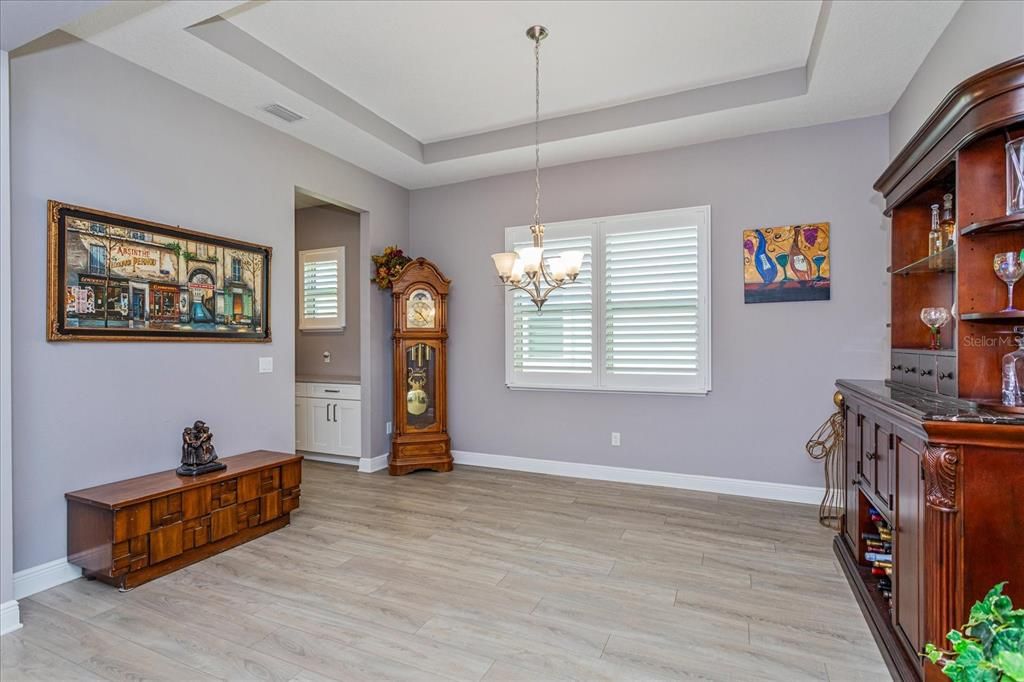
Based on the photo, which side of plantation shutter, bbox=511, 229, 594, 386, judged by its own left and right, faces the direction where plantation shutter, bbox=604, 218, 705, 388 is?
left

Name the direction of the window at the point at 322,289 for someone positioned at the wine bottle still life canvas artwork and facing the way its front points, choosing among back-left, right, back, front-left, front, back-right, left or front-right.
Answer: right

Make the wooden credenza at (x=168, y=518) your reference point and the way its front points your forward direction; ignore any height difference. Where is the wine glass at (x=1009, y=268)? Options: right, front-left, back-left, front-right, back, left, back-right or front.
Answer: front

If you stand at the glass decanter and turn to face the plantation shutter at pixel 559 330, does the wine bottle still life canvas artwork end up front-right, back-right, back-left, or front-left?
front-right

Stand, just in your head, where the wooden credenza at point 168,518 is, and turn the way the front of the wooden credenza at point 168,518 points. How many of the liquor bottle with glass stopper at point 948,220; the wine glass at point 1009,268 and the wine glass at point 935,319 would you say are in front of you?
3

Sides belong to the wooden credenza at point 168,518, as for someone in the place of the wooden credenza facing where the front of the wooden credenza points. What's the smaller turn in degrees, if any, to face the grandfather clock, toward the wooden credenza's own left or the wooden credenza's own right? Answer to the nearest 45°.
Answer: approximately 90° to the wooden credenza's own left

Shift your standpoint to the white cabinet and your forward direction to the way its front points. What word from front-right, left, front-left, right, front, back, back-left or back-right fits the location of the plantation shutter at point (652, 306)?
left

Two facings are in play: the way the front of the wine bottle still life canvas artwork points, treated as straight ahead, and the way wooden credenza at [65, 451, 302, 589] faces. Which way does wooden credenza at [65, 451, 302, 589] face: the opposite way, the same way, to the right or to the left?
to the left

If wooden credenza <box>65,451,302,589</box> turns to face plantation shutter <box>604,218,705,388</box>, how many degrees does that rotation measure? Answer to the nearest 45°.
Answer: approximately 45° to its left

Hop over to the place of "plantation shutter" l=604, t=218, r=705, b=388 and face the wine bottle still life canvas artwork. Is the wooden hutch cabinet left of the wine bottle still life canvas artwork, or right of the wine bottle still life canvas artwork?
right

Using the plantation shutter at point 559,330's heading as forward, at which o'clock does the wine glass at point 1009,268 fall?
The wine glass is roughly at 11 o'clock from the plantation shutter.

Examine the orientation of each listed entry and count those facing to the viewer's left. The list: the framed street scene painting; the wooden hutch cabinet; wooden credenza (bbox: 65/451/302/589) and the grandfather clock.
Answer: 1

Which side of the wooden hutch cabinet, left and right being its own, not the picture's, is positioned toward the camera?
left

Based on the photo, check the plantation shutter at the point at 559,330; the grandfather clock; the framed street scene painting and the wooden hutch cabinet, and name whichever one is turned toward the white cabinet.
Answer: the wooden hutch cabinet

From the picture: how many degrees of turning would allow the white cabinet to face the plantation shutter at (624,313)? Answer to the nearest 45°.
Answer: approximately 90° to its left

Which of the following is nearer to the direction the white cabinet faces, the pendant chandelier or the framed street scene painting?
the framed street scene painting

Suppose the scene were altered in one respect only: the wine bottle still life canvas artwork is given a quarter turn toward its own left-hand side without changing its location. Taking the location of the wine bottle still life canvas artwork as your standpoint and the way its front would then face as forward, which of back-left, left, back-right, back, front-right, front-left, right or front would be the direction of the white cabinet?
back

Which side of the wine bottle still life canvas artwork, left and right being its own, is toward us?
front

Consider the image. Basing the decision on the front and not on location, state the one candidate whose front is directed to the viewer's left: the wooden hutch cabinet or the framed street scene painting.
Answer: the wooden hutch cabinet

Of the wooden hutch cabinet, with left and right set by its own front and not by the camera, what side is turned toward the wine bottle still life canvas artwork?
right
